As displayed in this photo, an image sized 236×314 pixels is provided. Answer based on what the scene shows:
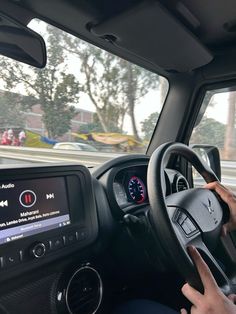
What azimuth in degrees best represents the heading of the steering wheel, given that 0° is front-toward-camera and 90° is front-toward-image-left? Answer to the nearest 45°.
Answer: approximately 315°

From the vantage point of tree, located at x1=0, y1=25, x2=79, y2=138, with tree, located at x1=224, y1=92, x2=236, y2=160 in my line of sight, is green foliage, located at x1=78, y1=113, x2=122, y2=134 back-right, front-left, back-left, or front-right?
front-left

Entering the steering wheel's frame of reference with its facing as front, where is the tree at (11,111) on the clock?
The tree is roughly at 5 o'clock from the steering wheel.

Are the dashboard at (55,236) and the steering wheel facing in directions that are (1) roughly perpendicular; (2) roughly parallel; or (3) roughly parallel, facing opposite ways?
roughly parallel

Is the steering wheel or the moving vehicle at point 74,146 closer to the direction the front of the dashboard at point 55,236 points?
the steering wheel

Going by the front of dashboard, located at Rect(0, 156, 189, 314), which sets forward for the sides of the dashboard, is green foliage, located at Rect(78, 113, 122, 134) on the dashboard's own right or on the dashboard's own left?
on the dashboard's own left

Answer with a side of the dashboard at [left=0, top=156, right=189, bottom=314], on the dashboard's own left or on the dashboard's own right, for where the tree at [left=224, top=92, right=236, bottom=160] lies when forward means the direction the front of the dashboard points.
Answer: on the dashboard's own left

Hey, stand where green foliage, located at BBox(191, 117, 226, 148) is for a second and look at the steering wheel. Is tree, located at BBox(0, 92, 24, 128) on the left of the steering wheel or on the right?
right

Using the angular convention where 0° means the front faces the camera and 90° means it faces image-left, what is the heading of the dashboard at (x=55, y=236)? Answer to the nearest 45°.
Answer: approximately 315°

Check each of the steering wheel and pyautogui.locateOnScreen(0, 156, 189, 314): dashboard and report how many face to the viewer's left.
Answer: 0

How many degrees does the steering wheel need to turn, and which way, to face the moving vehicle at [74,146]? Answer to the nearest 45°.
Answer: approximately 180°
